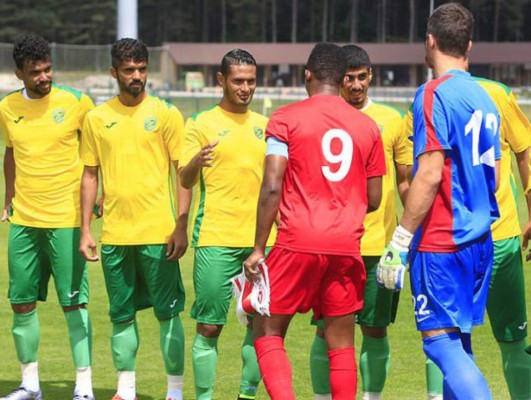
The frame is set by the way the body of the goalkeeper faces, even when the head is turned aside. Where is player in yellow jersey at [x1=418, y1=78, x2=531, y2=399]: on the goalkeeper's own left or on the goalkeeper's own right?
on the goalkeeper's own right

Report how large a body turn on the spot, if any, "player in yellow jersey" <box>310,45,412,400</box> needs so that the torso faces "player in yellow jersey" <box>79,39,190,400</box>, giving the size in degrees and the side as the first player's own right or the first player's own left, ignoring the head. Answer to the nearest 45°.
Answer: approximately 90° to the first player's own right

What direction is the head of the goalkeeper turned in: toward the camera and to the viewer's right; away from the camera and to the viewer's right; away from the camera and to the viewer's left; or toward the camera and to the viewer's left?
away from the camera and to the viewer's left

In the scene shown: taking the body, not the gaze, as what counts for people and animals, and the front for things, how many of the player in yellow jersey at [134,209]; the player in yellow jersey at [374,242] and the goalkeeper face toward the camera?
2

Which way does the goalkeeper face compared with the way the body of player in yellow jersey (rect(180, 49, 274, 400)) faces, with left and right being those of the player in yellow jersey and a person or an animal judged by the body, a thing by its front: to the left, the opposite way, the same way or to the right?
the opposite way

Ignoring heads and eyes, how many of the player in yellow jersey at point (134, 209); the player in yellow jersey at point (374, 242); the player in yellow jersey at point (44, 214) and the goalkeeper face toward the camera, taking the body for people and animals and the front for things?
3

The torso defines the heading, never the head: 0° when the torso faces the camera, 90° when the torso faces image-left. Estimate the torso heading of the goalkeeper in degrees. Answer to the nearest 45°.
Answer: approximately 135°

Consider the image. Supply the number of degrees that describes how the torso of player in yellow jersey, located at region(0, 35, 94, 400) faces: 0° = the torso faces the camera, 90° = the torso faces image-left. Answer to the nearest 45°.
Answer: approximately 0°

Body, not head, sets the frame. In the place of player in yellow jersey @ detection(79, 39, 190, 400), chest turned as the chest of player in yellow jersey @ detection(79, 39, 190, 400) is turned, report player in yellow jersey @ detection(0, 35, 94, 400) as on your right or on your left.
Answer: on your right
